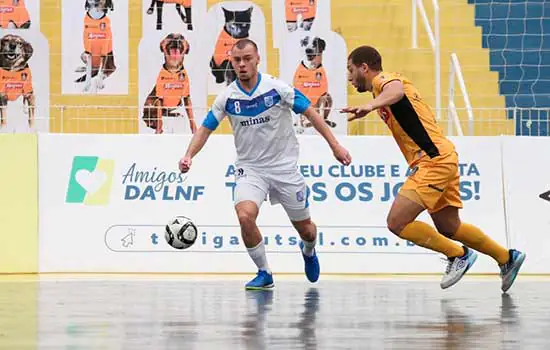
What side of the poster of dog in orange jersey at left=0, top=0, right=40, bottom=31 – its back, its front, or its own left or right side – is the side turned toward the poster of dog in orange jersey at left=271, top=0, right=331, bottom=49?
left

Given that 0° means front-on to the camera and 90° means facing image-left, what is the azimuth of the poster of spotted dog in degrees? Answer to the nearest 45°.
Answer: approximately 0°

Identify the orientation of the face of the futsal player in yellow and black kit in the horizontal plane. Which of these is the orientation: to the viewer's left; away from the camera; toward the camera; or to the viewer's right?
to the viewer's left

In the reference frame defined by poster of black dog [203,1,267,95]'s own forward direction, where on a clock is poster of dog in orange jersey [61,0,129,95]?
The poster of dog in orange jersey is roughly at 3 o'clock from the poster of black dog.

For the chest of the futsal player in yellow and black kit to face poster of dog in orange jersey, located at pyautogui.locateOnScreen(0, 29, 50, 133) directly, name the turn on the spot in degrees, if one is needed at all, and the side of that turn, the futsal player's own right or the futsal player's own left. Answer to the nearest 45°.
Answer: approximately 45° to the futsal player's own right

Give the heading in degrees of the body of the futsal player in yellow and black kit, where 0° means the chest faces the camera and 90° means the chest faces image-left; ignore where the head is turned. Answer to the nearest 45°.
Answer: approximately 90°

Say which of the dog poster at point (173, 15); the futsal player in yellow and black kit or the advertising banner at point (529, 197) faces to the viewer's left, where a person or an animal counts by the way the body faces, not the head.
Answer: the futsal player in yellow and black kit

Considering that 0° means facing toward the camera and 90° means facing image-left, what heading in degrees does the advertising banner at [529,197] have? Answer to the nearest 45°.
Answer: approximately 0°
